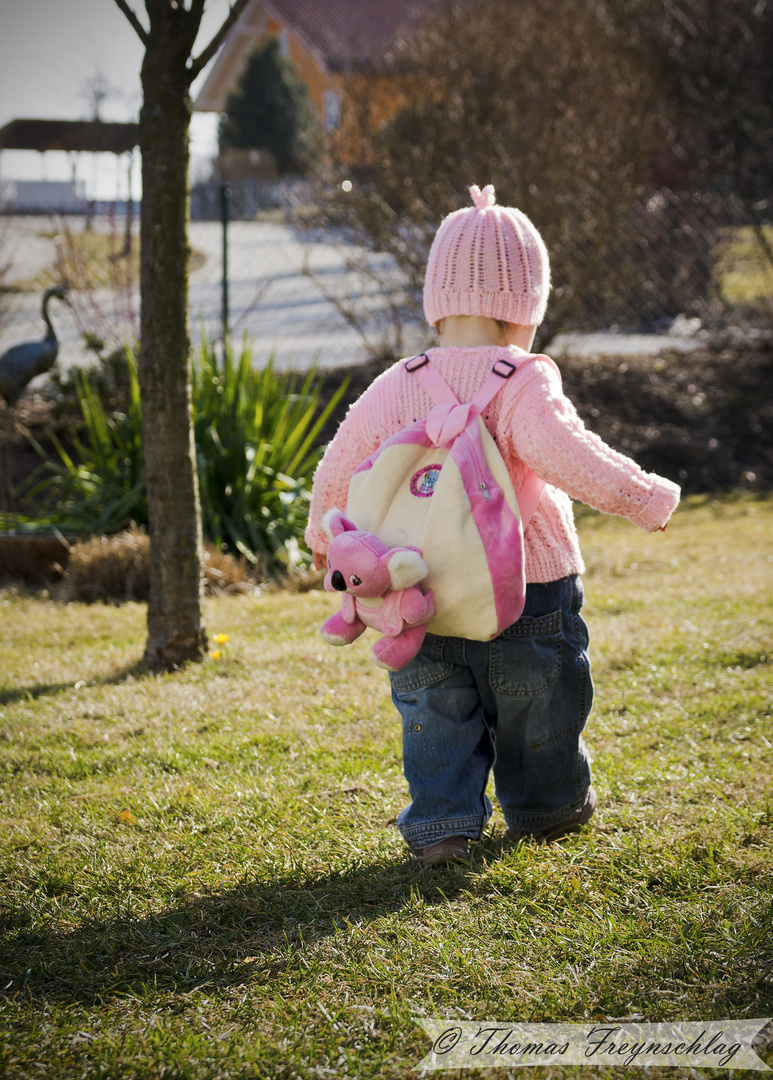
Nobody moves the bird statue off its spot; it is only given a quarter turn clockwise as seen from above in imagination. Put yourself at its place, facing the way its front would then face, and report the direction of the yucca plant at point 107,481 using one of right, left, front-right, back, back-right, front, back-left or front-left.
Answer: front

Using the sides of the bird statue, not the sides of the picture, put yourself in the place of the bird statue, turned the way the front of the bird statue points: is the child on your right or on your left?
on your right

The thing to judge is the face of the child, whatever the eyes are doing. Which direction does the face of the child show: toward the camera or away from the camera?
away from the camera

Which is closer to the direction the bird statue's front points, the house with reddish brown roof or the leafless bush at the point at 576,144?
the leafless bush

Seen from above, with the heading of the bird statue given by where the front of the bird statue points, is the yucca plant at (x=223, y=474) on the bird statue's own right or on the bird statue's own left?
on the bird statue's own right

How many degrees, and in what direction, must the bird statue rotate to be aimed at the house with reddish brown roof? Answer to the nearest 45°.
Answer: approximately 90° to its left

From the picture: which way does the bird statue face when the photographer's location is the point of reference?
facing to the right of the viewer
